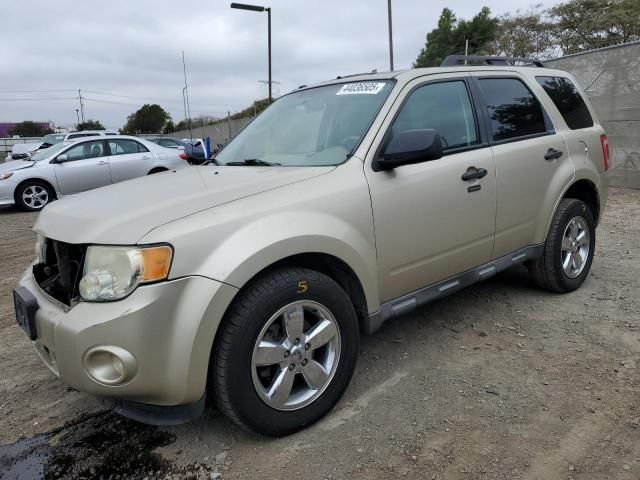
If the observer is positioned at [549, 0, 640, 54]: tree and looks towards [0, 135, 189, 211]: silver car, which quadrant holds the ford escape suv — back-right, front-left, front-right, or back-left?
front-left

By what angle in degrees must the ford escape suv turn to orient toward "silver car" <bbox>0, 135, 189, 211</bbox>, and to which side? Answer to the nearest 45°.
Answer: approximately 90° to its right

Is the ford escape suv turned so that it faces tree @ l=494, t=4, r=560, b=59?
no

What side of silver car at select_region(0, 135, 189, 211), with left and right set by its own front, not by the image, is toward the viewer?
left

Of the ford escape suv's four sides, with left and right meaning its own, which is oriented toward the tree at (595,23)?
back

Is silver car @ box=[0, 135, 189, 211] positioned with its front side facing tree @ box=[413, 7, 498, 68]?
no

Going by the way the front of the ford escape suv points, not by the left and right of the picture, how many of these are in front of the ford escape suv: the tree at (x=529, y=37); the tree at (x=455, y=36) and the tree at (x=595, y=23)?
0

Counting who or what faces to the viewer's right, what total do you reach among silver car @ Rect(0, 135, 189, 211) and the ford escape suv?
0

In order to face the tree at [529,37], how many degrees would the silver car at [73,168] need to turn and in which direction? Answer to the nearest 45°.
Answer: approximately 135° to its right

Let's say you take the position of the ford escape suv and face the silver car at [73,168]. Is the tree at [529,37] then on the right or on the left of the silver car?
right

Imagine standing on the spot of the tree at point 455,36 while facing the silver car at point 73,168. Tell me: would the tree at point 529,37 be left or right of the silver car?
left

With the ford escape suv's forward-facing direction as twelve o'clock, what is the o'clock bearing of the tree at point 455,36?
The tree is roughly at 5 o'clock from the ford escape suv.

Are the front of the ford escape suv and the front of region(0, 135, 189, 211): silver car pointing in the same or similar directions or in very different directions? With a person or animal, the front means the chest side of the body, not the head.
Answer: same or similar directions

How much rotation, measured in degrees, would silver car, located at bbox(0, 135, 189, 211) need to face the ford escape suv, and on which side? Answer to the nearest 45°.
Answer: approximately 90° to its left

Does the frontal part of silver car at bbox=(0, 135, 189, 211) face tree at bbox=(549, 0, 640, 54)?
no
